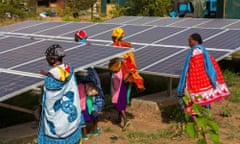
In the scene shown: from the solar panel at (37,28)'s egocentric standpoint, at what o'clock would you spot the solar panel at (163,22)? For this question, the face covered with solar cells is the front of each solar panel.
the solar panel at (163,22) is roughly at 8 o'clock from the solar panel at (37,28).

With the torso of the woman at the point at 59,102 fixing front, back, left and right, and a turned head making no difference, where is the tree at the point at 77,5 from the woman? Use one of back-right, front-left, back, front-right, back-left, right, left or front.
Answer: front-right

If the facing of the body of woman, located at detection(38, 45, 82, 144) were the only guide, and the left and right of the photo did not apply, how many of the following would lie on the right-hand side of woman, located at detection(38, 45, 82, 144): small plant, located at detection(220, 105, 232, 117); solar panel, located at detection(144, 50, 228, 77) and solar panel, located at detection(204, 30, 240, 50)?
3

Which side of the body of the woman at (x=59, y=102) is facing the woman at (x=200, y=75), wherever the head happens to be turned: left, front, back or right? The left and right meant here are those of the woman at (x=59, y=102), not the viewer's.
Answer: right

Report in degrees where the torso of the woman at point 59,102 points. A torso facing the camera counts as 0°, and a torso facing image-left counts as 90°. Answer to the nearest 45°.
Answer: approximately 135°

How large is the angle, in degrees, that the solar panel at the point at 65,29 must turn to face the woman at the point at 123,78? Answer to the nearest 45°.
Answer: approximately 45° to its left

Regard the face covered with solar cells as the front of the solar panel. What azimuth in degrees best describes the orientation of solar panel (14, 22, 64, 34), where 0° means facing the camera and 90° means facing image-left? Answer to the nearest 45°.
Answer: approximately 45°

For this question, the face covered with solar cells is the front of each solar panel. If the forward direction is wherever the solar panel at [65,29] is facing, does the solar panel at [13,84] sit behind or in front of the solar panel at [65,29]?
in front

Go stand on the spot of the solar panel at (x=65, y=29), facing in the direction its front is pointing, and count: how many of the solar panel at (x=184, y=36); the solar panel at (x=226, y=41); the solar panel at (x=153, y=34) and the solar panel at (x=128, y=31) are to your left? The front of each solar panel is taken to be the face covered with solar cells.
4
